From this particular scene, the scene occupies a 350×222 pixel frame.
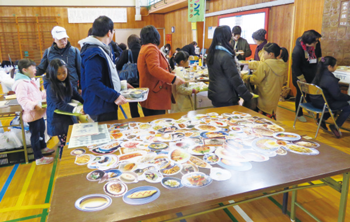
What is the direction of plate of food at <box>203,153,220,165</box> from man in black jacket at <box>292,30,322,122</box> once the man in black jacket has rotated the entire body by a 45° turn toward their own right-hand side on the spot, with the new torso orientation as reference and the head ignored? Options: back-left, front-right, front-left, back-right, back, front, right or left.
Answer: front

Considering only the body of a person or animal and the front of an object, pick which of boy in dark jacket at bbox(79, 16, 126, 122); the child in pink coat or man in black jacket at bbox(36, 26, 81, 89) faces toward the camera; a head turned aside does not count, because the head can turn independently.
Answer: the man in black jacket

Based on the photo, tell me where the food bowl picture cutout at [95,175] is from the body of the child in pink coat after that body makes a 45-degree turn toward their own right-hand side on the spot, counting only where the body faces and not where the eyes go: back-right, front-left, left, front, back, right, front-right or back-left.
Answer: front-right

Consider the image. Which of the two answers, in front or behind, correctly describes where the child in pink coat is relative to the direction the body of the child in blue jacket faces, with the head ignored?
behind

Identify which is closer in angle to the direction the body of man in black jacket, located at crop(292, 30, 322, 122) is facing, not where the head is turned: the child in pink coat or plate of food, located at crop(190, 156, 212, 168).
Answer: the plate of food

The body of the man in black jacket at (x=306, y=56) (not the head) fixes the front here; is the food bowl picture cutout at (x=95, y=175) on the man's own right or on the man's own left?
on the man's own right

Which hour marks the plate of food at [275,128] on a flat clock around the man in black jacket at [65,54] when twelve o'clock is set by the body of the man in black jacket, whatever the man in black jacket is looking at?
The plate of food is roughly at 11 o'clock from the man in black jacket.

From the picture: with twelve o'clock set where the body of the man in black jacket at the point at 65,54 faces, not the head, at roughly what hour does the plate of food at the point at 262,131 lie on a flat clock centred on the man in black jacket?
The plate of food is roughly at 11 o'clock from the man in black jacket.

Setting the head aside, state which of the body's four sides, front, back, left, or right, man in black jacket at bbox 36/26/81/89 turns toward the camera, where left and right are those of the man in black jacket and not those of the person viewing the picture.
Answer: front

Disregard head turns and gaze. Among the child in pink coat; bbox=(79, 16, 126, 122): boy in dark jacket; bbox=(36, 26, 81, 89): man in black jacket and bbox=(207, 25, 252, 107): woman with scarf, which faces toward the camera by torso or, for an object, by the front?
the man in black jacket

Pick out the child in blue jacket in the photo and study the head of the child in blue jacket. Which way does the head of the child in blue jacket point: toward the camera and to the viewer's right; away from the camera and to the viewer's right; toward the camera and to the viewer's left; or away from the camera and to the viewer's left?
toward the camera and to the viewer's right

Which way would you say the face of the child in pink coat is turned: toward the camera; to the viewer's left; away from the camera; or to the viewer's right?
to the viewer's right

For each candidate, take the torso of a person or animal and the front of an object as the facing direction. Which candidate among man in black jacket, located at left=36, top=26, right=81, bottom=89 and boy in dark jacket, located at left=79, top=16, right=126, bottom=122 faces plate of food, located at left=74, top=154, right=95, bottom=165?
the man in black jacket

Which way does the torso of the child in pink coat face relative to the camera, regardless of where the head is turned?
to the viewer's right

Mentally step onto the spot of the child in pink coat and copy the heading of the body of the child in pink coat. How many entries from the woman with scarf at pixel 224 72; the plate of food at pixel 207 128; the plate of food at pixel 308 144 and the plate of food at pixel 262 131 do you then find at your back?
0
